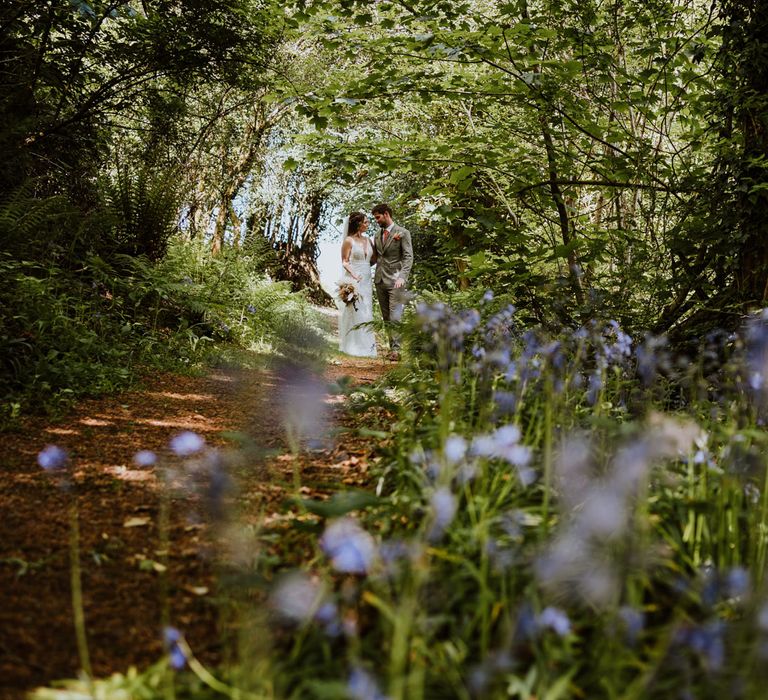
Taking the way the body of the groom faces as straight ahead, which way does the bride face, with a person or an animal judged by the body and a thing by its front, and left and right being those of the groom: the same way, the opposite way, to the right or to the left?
to the left

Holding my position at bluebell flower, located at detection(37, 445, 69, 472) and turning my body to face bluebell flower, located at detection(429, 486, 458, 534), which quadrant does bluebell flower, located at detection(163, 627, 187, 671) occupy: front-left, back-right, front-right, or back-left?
front-right

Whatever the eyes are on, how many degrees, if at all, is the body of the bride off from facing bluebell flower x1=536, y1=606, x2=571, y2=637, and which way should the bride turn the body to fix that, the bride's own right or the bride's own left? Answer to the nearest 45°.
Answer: approximately 45° to the bride's own right

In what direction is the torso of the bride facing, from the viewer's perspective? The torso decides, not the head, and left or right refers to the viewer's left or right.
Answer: facing the viewer and to the right of the viewer

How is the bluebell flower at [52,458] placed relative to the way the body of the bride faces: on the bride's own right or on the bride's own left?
on the bride's own right

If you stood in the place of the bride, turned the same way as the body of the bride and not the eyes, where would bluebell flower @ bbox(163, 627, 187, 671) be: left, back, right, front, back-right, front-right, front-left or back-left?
front-right

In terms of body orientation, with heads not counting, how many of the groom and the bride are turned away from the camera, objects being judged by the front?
0

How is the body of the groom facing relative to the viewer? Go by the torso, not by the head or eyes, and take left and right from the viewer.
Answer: facing the viewer and to the left of the viewer

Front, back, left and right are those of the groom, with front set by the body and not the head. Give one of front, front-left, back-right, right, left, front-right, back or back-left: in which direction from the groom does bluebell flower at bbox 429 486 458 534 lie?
front-left

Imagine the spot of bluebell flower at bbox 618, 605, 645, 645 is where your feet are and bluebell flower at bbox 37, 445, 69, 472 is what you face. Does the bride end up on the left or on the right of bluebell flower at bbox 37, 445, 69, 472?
right

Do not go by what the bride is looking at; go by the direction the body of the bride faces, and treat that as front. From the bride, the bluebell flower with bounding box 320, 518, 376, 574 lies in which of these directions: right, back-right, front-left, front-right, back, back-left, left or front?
front-right

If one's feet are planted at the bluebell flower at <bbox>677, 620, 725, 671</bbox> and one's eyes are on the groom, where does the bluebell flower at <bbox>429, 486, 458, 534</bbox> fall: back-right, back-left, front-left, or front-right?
front-left

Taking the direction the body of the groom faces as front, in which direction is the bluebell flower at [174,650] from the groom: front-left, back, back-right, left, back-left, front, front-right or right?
front-left

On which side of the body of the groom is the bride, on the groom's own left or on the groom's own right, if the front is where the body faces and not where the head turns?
on the groom's own right

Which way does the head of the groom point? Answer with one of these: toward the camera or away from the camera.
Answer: toward the camera
